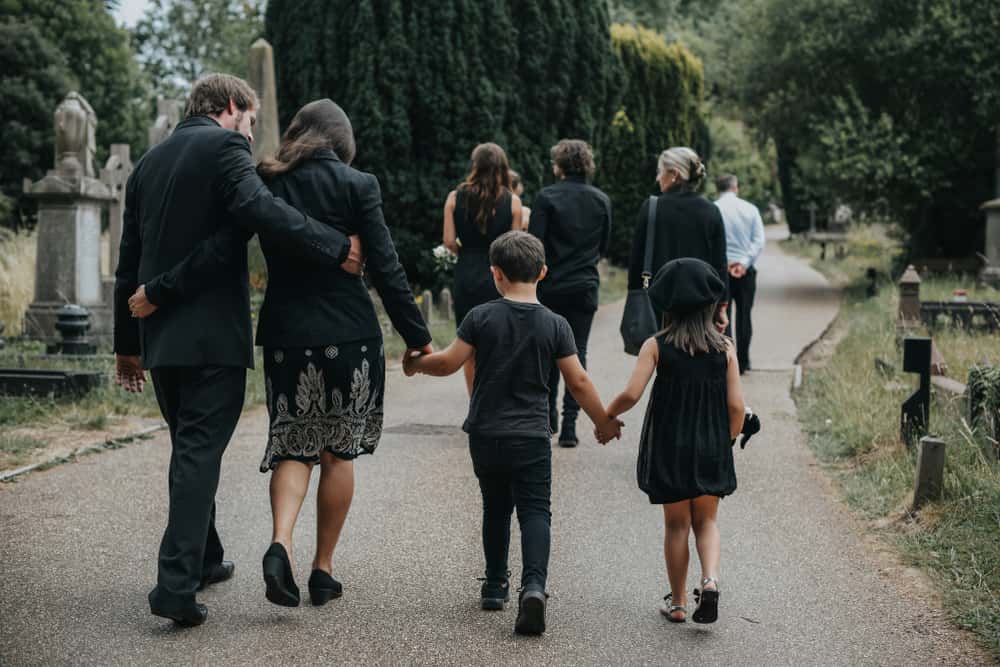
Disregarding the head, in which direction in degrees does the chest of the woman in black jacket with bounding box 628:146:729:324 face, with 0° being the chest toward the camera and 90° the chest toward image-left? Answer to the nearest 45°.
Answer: approximately 180°

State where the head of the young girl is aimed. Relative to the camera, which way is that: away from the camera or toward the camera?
away from the camera

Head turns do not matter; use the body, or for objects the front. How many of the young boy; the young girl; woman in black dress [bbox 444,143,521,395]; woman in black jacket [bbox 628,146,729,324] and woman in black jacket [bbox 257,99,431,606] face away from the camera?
5

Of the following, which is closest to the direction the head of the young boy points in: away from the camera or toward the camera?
away from the camera

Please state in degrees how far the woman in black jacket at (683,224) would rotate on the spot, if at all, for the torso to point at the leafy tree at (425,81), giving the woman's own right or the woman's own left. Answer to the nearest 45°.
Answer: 0° — they already face it

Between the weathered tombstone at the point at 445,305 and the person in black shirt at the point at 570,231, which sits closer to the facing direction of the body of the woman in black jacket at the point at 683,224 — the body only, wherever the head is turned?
the weathered tombstone

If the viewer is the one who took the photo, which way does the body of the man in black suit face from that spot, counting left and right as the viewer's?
facing away from the viewer and to the right of the viewer

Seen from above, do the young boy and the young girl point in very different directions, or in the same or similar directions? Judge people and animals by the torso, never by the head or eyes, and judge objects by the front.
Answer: same or similar directions

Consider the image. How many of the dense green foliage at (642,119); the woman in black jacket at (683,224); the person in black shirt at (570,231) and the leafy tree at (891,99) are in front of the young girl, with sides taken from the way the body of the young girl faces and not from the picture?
4

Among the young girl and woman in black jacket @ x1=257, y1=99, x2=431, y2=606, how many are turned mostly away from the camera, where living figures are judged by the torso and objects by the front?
2

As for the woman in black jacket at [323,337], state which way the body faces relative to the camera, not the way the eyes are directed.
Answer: away from the camera

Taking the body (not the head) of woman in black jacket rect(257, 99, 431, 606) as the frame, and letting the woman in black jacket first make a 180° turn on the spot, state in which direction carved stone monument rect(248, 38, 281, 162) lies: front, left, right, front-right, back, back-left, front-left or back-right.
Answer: back

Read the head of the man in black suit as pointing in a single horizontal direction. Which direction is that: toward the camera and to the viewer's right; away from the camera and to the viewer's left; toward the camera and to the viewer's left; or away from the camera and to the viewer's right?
away from the camera and to the viewer's right

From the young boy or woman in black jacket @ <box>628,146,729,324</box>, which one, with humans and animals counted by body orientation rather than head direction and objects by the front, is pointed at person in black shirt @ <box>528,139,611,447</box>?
the young boy

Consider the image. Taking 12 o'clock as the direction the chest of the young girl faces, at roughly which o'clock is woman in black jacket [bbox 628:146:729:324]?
The woman in black jacket is roughly at 12 o'clock from the young girl.

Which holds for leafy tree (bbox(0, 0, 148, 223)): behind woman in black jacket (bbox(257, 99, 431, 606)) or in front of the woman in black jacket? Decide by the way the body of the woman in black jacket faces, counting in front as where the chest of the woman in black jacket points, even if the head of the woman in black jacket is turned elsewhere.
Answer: in front

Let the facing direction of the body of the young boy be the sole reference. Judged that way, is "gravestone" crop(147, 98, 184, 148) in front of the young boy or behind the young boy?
in front

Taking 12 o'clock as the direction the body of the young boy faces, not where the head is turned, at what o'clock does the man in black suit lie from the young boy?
The man in black suit is roughly at 9 o'clock from the young boy.

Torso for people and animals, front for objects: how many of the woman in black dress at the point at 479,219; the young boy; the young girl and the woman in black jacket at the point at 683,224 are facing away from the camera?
4

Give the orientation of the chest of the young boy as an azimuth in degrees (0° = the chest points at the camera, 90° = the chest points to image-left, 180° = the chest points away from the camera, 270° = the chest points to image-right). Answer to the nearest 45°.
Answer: approximately 180°
